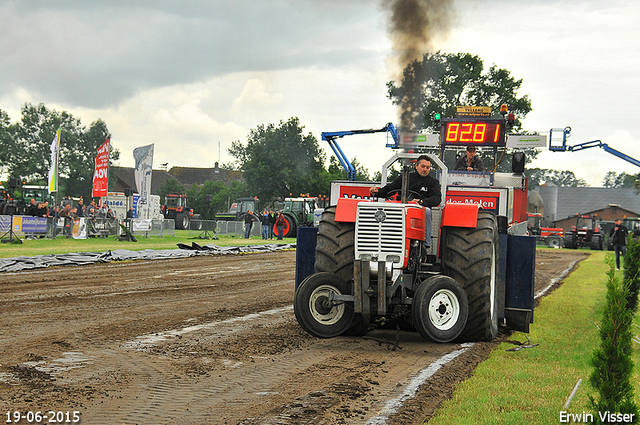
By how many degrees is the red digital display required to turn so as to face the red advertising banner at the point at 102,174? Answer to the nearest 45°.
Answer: approximately 135° to its right

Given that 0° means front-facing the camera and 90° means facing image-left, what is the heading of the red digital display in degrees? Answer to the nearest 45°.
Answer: approximately 0°

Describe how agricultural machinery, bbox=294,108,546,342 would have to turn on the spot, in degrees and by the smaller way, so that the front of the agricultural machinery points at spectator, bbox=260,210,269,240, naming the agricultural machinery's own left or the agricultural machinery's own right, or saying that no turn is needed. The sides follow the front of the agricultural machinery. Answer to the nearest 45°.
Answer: approximately 180°

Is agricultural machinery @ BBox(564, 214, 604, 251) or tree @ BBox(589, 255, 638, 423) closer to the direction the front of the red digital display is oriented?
the tree

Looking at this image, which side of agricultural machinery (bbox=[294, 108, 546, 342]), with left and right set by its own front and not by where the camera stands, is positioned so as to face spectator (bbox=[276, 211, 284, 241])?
back
